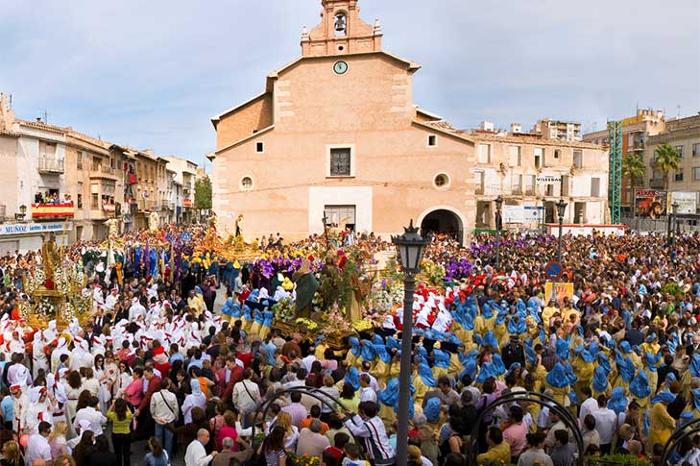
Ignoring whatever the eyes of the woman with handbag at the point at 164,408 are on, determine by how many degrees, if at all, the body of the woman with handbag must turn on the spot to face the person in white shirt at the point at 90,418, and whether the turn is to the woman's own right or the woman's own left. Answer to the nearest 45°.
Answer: approximately 135° to the woman's own left

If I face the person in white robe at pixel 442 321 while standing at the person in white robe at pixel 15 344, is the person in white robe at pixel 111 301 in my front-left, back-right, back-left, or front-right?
front-left

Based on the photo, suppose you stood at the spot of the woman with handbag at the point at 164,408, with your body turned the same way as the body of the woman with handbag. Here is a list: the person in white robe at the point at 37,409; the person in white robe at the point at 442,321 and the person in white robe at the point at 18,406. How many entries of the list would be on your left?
2

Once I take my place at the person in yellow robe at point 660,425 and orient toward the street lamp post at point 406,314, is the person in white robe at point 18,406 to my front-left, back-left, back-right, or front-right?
front-right

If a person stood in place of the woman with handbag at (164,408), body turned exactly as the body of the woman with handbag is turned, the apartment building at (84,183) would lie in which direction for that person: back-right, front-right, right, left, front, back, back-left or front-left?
front

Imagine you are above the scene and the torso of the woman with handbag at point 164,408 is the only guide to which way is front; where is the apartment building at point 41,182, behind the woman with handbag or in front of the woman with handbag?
in front

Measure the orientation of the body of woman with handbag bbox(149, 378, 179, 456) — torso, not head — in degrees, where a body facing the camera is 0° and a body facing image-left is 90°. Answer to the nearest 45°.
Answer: approximately 180°

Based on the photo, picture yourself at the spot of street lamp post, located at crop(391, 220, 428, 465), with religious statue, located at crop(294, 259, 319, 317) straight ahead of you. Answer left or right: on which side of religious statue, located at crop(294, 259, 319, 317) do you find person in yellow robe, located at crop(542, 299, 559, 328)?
right

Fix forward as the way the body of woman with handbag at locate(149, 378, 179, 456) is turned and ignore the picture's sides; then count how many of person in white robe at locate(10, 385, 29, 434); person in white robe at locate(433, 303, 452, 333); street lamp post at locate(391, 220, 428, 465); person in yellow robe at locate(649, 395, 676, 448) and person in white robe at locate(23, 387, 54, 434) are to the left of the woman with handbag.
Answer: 2

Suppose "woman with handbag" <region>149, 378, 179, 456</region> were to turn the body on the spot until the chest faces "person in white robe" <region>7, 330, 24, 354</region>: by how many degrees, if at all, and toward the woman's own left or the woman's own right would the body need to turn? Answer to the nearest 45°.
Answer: approximately 45° to the woman's own left

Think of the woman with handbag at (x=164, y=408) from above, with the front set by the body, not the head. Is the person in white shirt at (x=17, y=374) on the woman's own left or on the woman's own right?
on the woman's own left

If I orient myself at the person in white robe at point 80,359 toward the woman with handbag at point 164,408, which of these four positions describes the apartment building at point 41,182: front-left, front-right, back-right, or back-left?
back-left

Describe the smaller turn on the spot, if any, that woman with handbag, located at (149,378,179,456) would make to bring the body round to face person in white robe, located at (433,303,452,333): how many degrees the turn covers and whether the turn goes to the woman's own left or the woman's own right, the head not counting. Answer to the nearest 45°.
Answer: approximately 45° to the woman's own right

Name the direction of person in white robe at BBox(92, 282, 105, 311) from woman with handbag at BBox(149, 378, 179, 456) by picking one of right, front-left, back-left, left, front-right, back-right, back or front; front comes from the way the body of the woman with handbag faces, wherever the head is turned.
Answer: front

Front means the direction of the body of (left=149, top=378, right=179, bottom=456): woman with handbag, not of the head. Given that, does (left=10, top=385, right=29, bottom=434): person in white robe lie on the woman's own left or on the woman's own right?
on the woman's own left
